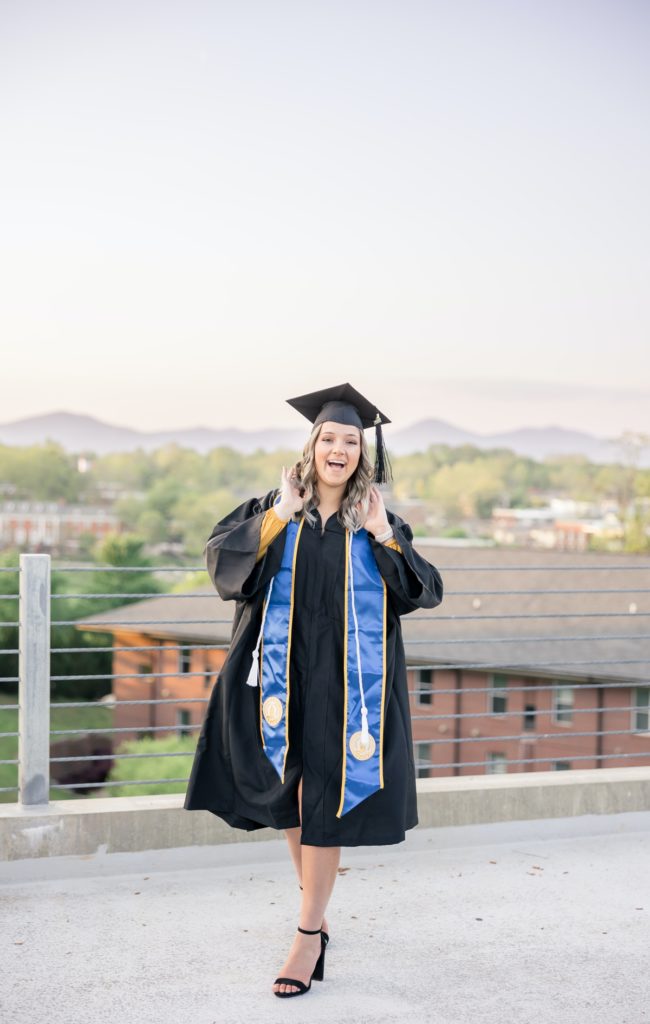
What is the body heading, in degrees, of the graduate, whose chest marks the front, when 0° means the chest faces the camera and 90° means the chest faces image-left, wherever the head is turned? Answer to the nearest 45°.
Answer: approximately 0°
